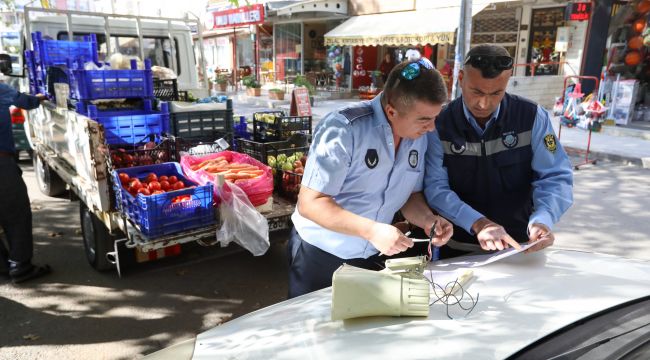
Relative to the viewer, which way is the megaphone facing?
to the viewer's left

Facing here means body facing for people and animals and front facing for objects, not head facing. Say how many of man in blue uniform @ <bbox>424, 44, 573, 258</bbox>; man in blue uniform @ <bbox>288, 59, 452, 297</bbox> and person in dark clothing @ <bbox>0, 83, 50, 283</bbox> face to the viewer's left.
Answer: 0

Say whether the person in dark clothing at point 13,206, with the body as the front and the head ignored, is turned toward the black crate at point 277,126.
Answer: yes

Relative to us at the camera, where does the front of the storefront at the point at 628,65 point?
facing the viewer and to the left of the viewer

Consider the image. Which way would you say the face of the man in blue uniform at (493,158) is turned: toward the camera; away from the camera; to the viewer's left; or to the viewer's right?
toward the camera

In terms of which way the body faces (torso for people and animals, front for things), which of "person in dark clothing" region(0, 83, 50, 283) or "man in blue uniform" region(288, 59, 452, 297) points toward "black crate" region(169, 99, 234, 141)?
the person in dark clothing

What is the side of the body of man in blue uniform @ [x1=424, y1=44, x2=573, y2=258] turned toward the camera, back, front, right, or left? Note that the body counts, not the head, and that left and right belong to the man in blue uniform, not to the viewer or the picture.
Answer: front

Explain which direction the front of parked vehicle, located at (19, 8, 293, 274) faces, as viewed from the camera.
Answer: facing away from the viewer and to the left of the viewer

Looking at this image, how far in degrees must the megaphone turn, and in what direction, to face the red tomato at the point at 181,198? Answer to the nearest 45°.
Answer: approximately 45° to its right

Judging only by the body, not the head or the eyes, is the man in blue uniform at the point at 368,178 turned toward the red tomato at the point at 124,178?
no

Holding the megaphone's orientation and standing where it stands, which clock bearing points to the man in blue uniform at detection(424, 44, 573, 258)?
The man in blue uniform is roughly at 4 o'clock from the megaphone.

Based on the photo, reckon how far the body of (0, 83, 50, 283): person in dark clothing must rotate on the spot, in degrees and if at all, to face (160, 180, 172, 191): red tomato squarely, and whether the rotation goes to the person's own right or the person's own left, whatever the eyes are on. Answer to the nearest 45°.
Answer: approximately 45° to the person's own right

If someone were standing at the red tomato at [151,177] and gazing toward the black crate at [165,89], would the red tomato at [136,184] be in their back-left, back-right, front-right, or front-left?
back-left

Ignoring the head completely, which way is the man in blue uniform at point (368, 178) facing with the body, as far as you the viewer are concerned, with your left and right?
facing the viewer and to the right of the viewer

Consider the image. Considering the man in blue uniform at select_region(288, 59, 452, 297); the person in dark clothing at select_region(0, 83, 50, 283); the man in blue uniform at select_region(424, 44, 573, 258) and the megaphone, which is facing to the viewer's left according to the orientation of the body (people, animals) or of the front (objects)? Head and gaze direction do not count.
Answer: the megaphone

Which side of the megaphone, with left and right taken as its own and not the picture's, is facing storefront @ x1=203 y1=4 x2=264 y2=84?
right

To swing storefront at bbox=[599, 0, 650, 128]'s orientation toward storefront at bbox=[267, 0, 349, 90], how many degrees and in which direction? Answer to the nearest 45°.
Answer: approximately 45° to its right

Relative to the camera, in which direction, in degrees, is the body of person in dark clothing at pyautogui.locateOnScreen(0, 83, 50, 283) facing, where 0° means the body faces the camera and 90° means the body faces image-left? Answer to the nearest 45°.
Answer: approximately 270°

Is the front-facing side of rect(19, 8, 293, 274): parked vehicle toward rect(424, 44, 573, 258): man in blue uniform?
no
